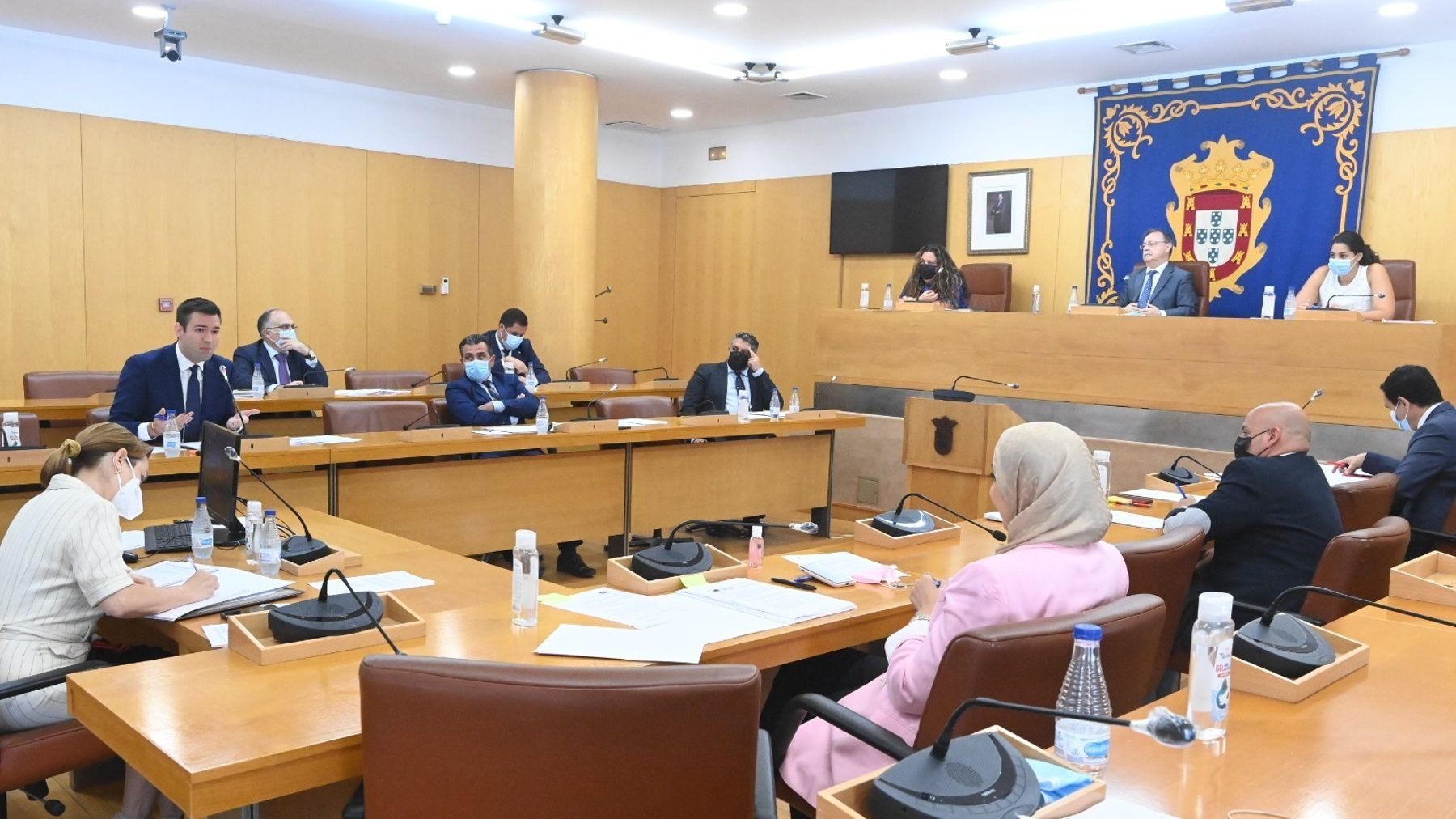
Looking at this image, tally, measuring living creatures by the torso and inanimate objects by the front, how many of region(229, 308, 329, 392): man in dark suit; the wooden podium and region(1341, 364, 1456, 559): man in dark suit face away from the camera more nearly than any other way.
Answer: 0

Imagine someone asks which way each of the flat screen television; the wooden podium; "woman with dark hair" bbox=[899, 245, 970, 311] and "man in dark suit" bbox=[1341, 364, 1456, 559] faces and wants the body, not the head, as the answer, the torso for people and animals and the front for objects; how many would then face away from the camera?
0

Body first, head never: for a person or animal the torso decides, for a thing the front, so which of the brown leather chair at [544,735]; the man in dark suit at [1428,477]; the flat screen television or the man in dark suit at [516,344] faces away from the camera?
the brown leather chair

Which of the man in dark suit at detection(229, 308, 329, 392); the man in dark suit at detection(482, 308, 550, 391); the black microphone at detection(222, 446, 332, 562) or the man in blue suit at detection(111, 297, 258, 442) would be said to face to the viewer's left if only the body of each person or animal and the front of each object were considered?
the black microphone

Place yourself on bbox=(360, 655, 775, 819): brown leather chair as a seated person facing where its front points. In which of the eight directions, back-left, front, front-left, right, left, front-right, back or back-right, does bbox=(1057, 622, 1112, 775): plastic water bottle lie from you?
right

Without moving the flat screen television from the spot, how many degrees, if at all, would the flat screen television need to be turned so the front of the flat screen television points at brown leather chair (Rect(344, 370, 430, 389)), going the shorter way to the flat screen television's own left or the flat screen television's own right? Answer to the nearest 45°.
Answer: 0° — it already faces it

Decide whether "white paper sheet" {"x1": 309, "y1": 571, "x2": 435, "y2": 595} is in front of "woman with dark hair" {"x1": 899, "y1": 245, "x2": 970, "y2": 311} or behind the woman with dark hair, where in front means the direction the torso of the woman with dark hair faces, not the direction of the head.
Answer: in front

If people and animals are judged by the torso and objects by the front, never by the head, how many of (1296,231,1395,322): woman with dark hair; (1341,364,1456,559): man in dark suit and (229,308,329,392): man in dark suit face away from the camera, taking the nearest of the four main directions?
0

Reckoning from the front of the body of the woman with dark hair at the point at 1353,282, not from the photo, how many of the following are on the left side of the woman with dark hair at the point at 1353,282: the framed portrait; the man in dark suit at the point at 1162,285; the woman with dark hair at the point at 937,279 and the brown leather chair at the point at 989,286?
0

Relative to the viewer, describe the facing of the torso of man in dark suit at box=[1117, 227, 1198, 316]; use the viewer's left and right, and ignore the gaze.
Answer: facing the viewer and to the left of the viewer

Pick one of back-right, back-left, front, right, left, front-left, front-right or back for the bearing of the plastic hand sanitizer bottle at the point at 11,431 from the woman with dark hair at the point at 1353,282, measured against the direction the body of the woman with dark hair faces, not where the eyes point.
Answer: front

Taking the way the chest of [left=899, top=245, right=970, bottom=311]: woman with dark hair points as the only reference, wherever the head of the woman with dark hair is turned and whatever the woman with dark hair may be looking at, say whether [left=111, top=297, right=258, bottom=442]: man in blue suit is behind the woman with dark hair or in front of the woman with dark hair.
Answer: in front

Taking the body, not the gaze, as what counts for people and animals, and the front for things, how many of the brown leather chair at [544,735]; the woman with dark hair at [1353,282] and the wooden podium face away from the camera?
1

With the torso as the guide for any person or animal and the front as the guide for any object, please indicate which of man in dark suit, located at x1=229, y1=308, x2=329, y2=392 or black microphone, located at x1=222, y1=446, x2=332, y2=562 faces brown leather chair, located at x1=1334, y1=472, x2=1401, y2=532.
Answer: the man in dark suit

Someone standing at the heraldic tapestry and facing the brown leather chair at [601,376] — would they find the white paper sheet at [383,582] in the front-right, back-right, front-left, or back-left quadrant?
front-left

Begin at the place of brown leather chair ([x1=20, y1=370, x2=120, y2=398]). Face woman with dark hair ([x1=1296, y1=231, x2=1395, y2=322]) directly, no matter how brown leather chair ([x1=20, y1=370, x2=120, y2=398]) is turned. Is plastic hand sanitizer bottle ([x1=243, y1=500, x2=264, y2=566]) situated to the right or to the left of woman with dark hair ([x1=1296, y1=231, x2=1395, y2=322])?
right

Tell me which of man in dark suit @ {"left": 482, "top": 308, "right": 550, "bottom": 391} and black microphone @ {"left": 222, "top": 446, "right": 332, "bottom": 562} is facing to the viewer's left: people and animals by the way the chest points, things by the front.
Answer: the black microphone

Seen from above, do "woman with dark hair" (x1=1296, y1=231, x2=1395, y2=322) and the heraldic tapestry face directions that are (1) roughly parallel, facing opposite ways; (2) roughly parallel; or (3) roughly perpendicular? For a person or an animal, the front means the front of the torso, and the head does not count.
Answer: roughly parallel

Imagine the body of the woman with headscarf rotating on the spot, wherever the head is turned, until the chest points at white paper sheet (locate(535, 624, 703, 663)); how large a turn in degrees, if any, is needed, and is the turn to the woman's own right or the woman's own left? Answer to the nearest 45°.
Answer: approximately 45° to the woman's own left

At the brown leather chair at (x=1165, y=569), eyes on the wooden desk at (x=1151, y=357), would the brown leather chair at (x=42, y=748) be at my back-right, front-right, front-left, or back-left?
back-left
